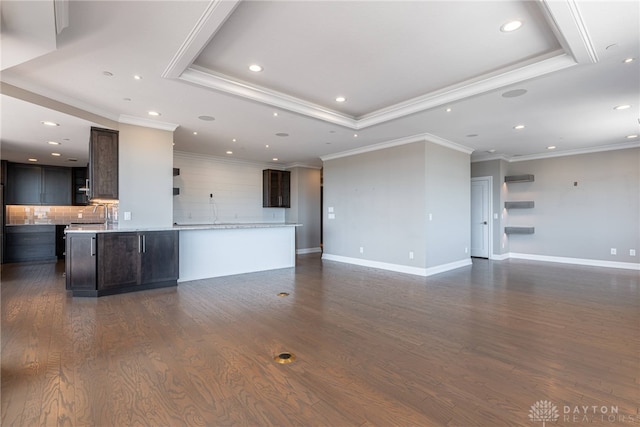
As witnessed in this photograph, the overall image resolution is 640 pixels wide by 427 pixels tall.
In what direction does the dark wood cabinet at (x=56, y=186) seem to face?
toward the camera

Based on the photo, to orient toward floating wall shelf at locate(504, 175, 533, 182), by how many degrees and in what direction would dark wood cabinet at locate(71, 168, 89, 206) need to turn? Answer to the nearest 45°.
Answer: approximately 45° to its left

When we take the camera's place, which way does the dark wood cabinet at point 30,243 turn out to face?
facing the viewer

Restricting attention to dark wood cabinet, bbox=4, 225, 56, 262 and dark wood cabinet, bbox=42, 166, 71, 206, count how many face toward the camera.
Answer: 2

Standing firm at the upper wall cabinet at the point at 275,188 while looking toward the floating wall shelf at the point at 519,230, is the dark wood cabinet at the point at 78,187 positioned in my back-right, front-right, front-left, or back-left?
back-right

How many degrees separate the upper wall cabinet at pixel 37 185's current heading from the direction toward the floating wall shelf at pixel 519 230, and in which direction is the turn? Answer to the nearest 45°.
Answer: approximately 45° to its left

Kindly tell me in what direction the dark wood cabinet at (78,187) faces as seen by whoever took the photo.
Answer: facing the viewer

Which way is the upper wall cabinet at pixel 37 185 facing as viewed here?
toward the camera

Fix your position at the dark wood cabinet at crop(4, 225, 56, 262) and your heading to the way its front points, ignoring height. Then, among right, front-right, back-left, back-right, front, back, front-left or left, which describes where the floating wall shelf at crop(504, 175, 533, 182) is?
front-left

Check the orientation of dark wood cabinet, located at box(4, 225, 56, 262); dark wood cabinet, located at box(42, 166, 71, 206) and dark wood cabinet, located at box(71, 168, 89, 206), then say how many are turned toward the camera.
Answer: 3

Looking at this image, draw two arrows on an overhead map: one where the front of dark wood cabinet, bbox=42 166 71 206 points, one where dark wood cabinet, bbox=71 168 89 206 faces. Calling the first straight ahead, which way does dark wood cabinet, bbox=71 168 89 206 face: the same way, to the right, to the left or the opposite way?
the same way

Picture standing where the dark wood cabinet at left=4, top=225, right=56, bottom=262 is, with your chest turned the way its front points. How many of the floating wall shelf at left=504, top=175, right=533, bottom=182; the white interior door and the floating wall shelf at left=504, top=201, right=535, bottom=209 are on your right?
0

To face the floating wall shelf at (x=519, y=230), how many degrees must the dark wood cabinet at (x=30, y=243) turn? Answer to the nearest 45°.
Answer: approximately 45° to its left

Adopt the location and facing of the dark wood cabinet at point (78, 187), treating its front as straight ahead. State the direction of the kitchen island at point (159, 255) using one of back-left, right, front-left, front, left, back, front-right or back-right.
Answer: front

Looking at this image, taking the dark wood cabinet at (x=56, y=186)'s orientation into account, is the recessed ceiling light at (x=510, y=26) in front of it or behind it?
in front

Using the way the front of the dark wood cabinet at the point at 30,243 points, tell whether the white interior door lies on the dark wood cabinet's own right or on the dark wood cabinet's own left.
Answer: on the dark wood cabinet's own left

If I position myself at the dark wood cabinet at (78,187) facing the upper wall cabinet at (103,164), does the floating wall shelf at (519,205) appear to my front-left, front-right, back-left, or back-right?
front-left
